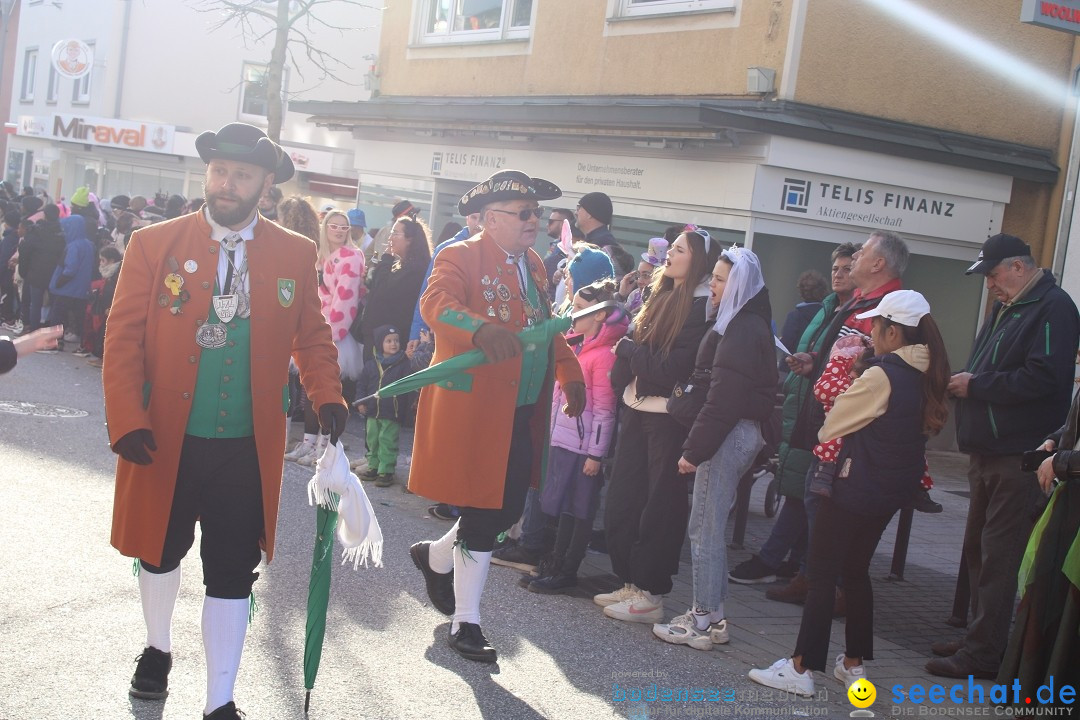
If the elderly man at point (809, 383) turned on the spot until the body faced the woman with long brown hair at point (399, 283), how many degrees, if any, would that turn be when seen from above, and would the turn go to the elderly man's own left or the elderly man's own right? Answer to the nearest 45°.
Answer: approximately 45° to the elderly man's own right

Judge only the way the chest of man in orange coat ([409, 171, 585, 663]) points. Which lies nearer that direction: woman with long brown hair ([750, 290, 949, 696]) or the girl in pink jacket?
the woman with long brown hair

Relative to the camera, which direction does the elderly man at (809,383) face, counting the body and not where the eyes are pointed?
to the viewer's left

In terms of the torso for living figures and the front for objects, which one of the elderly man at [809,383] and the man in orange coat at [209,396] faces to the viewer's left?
the elderly man

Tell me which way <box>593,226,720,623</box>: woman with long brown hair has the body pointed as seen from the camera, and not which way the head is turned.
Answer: to the viewer's left

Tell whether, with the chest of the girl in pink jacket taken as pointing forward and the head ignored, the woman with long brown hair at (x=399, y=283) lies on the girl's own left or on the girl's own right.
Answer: on the girl's own right

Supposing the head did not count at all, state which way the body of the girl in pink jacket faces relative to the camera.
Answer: to the viewer's left

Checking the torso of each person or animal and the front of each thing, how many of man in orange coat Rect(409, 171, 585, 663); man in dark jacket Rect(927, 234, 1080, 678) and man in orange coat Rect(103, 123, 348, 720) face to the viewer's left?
1

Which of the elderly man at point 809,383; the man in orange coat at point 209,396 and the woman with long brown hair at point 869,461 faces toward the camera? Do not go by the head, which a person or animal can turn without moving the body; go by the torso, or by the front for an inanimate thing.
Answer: the man in orange coat

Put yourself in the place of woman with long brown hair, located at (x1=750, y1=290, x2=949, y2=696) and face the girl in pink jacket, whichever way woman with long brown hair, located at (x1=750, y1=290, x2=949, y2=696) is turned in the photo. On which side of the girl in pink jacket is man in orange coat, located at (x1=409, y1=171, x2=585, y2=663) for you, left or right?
left

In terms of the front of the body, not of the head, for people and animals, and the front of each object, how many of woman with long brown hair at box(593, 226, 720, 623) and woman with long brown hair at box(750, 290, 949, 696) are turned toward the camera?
0

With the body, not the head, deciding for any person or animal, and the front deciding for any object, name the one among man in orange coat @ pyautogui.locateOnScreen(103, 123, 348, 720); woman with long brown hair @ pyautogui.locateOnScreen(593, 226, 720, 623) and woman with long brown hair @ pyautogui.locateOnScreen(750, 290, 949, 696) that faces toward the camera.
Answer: the man in orange coat

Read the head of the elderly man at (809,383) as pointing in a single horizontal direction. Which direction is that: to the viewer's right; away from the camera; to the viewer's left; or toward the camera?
to the viewer's left

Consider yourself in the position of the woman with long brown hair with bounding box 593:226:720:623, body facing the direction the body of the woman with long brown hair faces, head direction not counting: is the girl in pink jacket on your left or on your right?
on your right

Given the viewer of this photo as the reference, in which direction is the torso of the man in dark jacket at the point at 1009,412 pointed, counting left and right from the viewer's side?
facing to the left of the viewer
